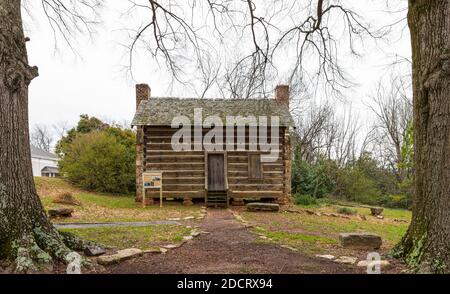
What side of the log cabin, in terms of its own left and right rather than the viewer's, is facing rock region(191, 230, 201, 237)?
front

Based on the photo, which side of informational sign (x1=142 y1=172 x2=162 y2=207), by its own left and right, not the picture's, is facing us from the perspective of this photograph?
front

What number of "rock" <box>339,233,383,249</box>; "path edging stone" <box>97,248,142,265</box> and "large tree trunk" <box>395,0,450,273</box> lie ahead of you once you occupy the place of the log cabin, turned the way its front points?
3

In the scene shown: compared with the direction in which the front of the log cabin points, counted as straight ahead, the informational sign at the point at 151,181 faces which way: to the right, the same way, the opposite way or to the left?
the same way

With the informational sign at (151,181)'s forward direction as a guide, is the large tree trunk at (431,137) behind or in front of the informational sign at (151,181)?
in front

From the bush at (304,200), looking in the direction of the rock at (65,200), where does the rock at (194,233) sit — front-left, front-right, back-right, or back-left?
front-left

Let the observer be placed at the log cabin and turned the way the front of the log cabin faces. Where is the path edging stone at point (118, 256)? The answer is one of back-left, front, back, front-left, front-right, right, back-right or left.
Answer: front

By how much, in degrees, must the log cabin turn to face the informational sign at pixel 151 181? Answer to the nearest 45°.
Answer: approximately 45° to its right

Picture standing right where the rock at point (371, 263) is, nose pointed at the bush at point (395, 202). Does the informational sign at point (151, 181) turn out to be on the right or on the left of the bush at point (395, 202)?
left

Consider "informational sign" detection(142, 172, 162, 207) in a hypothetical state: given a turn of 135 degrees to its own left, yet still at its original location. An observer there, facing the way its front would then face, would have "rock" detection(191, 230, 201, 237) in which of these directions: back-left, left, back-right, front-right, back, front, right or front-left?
back-right

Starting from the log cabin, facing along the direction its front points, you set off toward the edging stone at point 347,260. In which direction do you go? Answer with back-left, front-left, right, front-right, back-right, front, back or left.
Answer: front

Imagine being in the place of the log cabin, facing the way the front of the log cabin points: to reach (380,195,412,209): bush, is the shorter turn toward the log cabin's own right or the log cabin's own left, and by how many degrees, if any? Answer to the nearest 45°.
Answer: approximately 135° to the log cabin's own left

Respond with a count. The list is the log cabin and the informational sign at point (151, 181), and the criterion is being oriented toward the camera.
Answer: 2

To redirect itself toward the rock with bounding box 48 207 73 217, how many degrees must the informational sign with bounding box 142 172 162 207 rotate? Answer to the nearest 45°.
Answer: approximately 45° to its right

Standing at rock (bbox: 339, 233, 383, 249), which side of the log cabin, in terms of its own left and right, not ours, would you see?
front

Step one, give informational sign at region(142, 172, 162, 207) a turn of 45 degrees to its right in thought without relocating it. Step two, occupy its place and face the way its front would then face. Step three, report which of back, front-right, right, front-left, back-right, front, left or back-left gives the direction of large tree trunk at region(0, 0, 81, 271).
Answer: front-left

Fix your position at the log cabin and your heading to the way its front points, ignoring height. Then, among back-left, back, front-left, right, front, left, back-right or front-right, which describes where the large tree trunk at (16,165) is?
front

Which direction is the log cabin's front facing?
toward the camera
